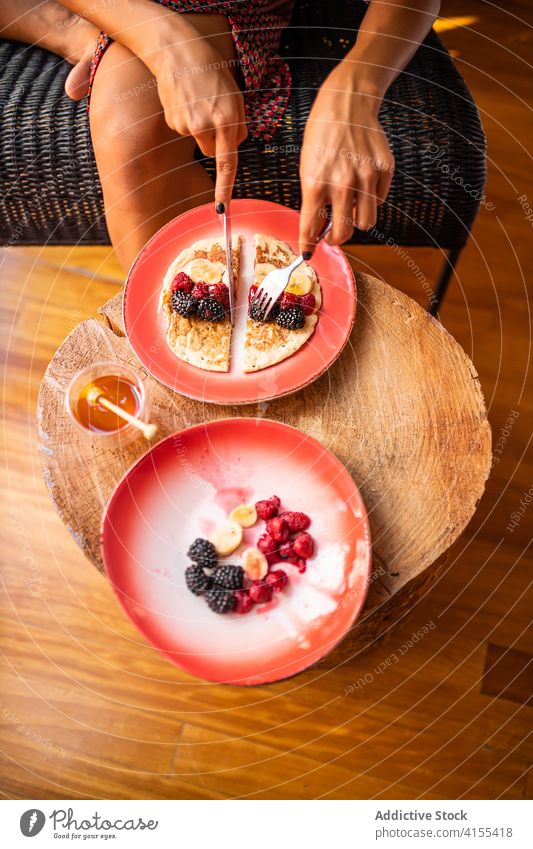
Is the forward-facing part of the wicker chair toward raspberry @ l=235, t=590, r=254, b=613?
yes

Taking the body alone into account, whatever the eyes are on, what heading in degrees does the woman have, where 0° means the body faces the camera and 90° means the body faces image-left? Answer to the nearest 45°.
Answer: approximately 0°

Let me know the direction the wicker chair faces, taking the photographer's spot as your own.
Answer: facing the viewer
